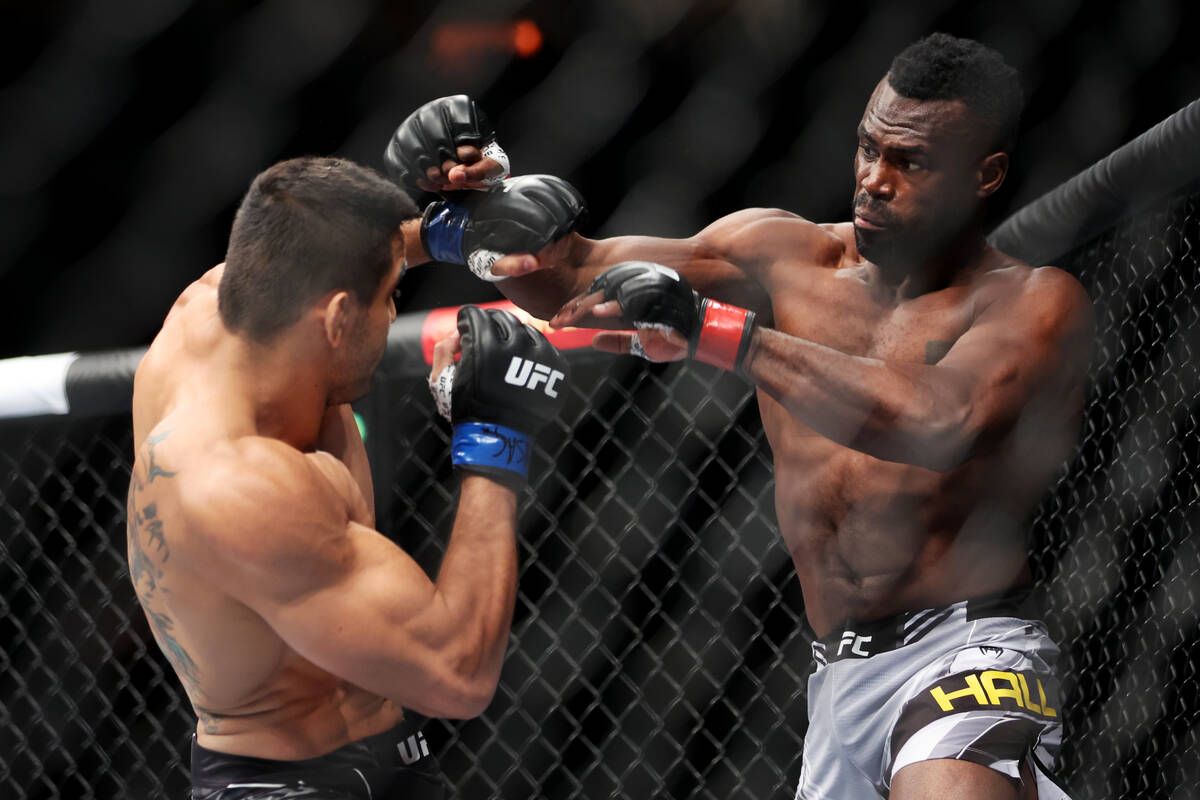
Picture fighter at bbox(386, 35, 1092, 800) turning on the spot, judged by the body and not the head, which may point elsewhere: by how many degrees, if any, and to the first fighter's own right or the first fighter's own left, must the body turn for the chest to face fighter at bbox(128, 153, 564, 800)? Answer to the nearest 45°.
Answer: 0° — they already face them

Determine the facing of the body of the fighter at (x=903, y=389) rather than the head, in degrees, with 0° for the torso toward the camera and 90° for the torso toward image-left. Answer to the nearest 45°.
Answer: approximately 45°
